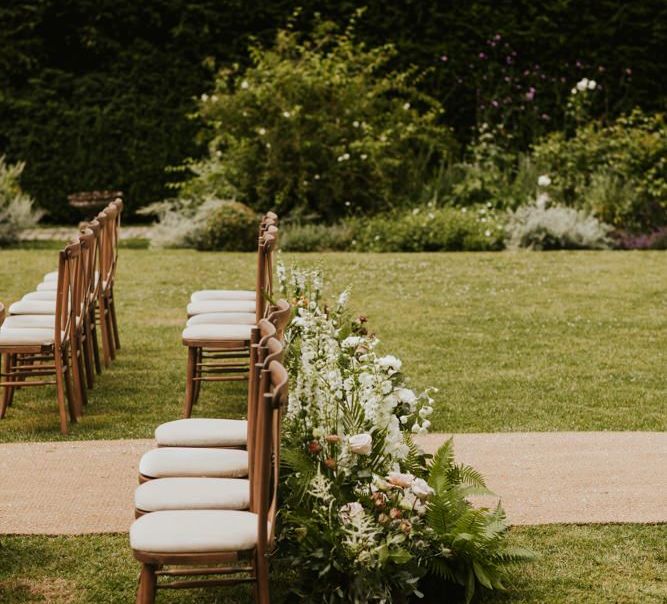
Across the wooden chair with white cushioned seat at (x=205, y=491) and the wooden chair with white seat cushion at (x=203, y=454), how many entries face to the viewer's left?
2

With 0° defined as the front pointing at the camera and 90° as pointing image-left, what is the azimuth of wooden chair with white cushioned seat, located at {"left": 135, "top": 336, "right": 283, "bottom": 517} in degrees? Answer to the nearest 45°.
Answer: approximately 90°

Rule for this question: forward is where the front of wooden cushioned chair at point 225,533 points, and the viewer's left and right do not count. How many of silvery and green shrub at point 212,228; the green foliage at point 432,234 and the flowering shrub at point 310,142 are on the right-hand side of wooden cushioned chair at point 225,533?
3

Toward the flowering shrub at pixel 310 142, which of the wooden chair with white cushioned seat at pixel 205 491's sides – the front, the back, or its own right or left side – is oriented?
right

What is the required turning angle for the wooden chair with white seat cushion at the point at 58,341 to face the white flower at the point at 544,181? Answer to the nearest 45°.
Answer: approximately 135° to its right

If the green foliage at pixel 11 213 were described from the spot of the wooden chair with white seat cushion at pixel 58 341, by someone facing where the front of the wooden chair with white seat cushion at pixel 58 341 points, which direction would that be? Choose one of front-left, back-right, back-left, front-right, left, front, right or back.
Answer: right

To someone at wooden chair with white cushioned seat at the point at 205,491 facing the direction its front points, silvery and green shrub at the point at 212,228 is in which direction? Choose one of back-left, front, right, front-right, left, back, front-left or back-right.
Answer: right

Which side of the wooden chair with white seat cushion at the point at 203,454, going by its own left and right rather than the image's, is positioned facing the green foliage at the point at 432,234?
right

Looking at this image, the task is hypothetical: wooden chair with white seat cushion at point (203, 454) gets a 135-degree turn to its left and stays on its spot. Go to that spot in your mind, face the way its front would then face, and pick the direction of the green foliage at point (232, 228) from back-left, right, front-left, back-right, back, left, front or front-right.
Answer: back-left

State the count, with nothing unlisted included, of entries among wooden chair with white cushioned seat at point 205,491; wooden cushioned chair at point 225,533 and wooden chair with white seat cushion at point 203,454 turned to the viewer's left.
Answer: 3

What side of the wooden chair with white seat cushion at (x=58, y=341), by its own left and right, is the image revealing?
left

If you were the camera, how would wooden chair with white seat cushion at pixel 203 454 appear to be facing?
facing to the left of the viewer

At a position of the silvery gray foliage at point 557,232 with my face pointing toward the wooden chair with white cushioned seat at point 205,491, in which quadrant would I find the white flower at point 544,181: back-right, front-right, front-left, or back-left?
back-right

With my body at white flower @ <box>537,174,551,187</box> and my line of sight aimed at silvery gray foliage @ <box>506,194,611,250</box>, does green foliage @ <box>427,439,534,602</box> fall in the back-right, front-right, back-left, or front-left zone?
front-right

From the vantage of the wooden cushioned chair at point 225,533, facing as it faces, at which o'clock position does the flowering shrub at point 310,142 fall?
The flowering shrub is roughly at 3 o'clock from the wooden cushioned chair.

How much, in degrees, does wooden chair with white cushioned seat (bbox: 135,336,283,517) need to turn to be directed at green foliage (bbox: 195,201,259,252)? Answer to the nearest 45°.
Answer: approximately 90° to its right

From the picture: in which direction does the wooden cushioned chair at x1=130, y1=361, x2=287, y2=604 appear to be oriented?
to the viewer's left

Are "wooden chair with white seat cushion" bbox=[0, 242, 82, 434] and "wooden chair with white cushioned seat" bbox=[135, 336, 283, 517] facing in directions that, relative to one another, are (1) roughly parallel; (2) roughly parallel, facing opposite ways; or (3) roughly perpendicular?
roughly parallel
